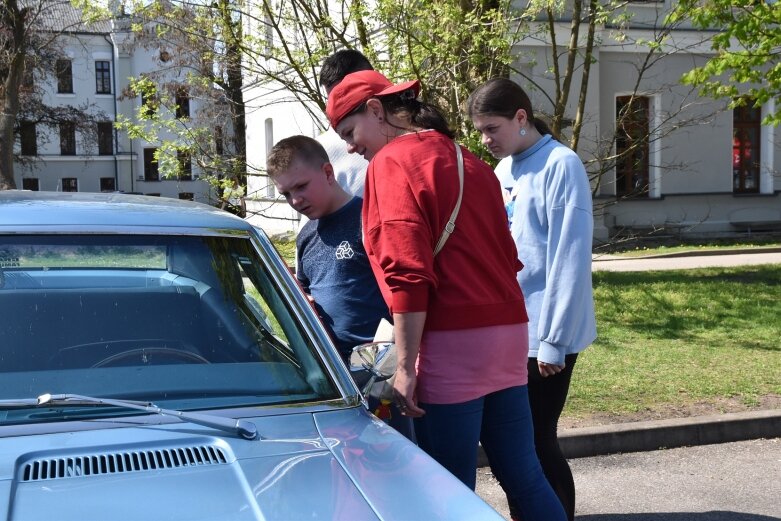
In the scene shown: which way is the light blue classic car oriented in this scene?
toward the camera

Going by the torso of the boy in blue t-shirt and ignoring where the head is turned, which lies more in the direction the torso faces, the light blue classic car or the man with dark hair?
the light blue classic car

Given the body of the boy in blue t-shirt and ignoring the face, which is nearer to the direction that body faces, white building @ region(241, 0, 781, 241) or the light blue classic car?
the light blue classic car

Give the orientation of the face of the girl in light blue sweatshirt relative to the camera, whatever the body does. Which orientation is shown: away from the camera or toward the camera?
toward the camera

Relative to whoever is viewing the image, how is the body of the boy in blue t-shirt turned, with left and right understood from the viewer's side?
facing the viewer and to the left of the viewer

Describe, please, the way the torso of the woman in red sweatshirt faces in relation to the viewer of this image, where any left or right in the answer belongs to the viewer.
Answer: facing away from the viewer and to the left of the viewer

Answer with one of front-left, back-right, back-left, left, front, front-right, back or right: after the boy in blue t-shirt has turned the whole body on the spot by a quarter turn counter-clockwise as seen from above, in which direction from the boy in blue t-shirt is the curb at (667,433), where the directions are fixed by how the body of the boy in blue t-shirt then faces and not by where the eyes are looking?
left

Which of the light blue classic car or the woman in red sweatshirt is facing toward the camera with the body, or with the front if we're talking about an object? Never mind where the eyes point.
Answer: the light blue classic car

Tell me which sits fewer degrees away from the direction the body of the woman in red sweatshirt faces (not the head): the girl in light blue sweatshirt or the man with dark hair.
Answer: the man with dark hair

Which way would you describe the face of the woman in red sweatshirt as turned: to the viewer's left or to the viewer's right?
to the viewer's left

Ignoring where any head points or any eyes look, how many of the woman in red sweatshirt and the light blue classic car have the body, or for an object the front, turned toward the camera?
1

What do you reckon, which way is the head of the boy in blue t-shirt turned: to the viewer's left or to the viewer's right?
to the viewer's left

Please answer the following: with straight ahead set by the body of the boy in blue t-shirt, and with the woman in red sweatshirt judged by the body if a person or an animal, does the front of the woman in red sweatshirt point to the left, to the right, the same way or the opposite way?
to the right

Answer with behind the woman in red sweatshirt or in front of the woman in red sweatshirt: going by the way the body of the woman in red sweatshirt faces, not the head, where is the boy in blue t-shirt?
in front
